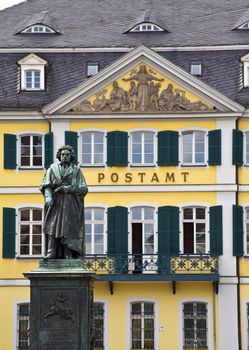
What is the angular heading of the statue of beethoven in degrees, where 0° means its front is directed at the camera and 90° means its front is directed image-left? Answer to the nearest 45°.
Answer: approximately 0°
